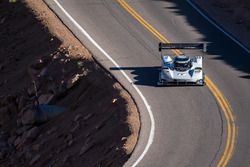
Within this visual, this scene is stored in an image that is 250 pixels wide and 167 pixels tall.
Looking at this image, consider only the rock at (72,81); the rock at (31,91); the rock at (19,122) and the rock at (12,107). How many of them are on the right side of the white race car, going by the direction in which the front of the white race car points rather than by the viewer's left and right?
4

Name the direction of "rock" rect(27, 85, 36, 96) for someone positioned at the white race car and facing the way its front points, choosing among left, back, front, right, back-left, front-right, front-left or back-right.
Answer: right

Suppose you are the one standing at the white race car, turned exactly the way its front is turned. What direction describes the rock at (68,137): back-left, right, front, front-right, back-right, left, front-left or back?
front-right

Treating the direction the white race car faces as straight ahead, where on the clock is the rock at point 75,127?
The rock is roughly at 2 o'clock from the white race car.

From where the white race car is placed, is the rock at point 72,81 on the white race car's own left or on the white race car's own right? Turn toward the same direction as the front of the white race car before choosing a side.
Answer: on the white race car's own right

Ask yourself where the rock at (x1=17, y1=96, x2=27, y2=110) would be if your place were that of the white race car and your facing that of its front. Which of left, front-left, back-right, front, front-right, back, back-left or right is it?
right

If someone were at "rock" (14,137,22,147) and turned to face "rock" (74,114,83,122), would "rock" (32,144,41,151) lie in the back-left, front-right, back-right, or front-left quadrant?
front-right

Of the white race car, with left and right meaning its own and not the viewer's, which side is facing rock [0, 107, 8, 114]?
right

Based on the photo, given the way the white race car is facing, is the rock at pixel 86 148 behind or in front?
in front

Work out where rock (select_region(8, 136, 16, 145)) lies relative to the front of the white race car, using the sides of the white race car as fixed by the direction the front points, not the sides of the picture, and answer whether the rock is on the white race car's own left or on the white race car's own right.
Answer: on the white race car's own right

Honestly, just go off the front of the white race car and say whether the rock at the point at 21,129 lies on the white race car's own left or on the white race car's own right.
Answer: on the white race car's own right

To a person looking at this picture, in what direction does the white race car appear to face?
facing the viewer

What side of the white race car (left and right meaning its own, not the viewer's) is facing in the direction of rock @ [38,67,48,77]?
right
